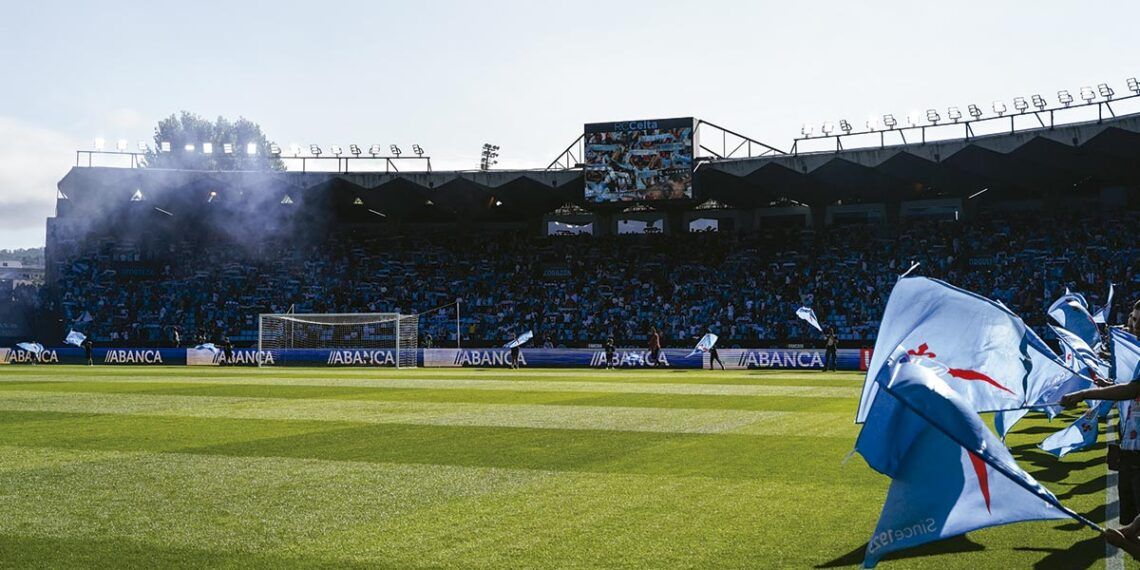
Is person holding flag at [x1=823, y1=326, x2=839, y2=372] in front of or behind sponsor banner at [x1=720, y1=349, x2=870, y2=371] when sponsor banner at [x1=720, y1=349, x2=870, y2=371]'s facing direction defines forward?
in front

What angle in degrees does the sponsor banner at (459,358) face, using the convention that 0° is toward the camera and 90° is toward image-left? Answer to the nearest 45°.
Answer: approximately 0°

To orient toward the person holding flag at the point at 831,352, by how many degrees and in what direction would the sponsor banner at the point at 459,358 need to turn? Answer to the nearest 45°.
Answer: approximately 45° to its left

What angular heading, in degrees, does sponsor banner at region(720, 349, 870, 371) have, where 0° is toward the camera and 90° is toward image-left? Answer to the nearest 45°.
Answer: approximately 0°

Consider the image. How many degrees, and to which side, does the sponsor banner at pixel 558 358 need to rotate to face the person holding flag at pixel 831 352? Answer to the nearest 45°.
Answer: approximately 45° to its left

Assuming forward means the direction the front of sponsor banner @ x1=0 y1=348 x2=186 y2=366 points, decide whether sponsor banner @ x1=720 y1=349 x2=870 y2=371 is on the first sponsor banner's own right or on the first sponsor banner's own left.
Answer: on the first sponsor banner's own left

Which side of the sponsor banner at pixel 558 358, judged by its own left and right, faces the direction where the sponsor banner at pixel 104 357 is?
right
